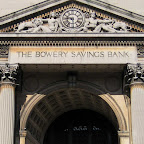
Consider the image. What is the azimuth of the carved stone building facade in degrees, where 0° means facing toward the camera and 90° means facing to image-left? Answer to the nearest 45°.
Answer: approximately 0°
